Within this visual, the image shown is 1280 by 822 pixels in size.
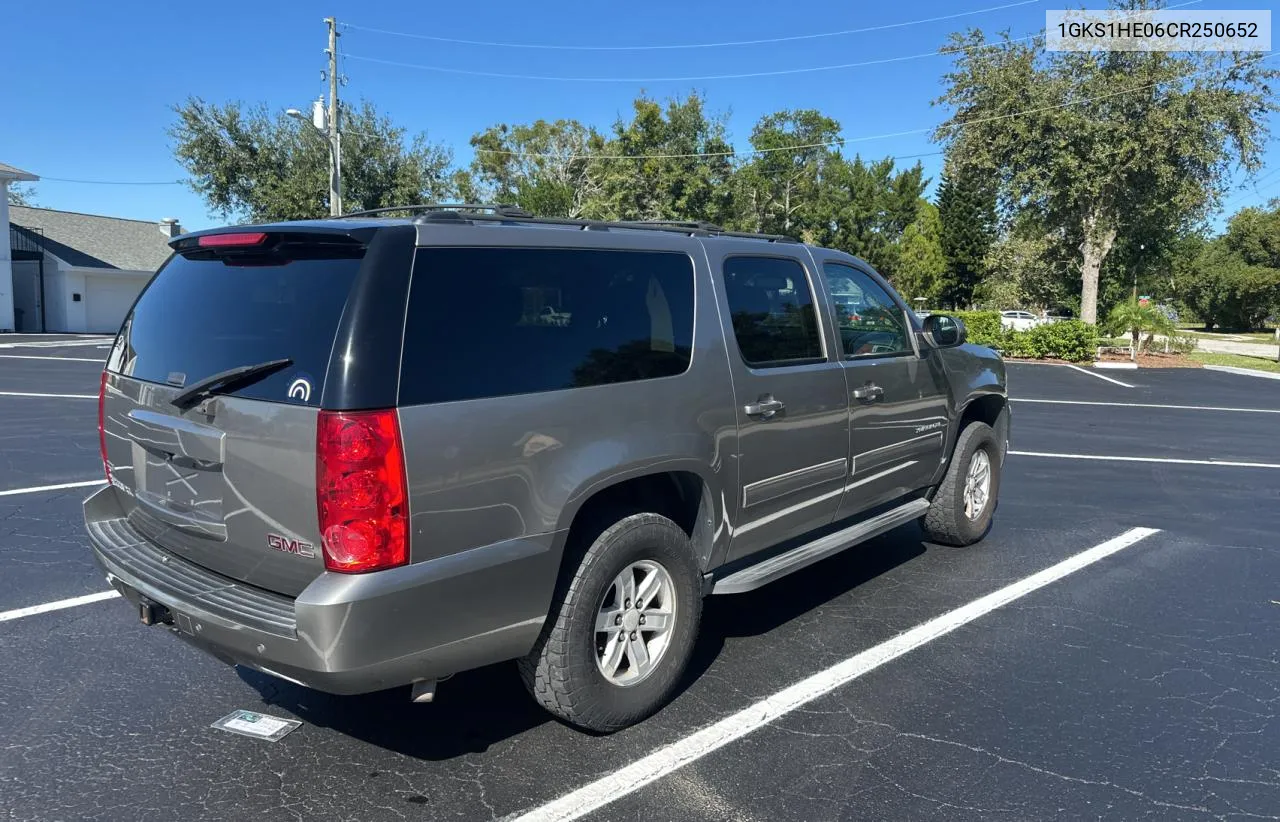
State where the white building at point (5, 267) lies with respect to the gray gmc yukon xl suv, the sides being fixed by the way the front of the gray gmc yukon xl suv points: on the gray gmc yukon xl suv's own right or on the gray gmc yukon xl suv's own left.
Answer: on the gray gmc yukon xl suv's own left

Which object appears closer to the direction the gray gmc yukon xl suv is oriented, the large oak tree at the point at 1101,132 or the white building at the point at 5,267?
the large oak tree

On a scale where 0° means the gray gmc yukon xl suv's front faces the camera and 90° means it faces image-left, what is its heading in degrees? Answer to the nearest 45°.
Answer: approximately 225°

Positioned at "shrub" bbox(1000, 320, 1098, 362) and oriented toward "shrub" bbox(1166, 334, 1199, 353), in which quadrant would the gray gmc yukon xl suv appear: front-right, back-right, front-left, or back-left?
back-right

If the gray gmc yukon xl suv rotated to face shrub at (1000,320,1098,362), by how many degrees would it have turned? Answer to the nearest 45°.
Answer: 0° — it already faces it

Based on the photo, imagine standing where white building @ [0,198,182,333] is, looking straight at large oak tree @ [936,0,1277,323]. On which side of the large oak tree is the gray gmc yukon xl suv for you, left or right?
right

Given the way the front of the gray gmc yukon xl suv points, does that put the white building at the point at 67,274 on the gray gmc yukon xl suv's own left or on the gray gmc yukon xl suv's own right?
on the gray gmc yukon xl suv's own left

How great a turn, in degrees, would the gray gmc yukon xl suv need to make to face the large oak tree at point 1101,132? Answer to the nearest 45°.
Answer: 0° — it already faces it
